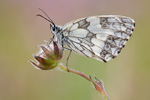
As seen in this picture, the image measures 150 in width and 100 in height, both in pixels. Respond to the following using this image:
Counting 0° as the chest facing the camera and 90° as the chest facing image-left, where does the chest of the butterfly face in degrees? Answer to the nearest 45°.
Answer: approximately 90°
